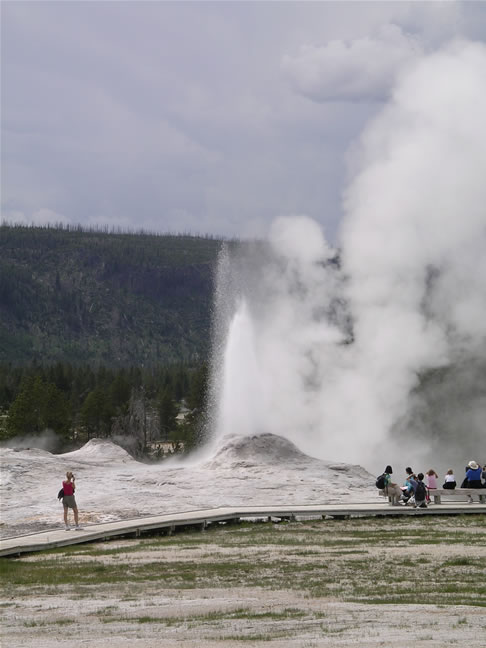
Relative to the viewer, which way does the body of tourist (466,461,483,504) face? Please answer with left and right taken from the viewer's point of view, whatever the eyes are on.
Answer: facing away from the viewer and to the left of the viewer

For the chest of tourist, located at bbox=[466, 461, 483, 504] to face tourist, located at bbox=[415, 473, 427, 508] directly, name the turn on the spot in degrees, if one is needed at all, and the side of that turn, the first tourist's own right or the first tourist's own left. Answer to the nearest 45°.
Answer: approximately 90° to the first tourist's own left

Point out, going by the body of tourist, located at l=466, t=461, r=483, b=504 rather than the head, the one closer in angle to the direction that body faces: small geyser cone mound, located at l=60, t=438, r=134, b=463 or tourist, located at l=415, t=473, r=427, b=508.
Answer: the small geyser cone mound

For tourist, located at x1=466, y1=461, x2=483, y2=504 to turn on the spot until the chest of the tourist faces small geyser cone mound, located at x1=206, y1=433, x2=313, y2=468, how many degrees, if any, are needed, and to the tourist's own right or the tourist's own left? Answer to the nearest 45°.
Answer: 0° — they already face it
